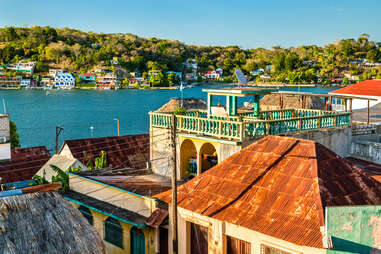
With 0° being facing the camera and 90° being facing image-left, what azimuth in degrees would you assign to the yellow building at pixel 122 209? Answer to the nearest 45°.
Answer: approximately 45°

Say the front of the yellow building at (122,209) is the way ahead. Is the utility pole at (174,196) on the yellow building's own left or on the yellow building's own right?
on the yellow building's own left

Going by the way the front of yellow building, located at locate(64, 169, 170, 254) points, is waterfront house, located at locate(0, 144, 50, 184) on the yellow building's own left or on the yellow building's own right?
on the yellow building's own right
